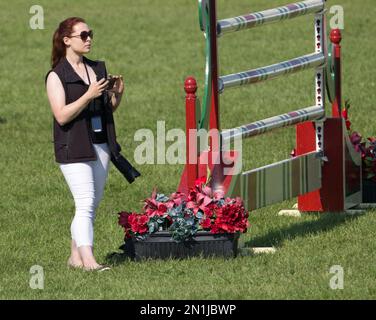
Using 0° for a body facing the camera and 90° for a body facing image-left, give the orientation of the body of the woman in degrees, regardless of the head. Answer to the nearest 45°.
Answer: approximately 315°

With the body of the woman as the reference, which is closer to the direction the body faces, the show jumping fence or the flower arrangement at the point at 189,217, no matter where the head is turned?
the flower arrangement

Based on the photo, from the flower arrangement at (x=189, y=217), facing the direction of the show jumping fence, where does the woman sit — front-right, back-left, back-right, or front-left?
back-left

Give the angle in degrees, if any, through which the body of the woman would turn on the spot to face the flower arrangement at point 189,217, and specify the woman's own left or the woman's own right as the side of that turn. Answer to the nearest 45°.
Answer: approximately 45° to the woman's own left

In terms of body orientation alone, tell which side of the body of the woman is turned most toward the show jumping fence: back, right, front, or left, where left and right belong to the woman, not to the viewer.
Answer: left

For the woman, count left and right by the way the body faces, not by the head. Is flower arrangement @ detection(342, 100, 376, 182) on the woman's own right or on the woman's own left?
on the woman's own left
